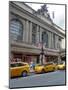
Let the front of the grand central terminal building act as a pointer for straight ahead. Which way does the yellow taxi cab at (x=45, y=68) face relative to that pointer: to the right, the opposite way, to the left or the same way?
to the right

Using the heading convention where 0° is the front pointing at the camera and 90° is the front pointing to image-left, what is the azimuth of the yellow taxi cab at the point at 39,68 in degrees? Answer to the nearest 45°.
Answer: approximately 45°

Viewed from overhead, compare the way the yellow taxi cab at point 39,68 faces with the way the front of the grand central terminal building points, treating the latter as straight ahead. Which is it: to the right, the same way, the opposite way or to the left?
to the right
